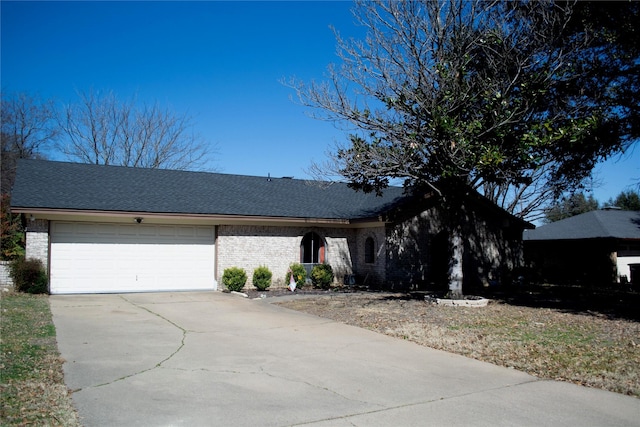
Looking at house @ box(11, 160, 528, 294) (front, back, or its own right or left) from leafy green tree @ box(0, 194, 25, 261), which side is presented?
right

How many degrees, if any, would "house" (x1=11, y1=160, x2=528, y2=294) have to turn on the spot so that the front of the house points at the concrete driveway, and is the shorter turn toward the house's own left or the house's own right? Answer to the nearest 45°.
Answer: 0° — it already faces it

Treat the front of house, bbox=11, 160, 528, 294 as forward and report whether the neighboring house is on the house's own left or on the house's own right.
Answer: on the house's own left

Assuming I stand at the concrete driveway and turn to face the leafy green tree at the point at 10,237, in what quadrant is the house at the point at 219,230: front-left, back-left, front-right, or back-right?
front-right

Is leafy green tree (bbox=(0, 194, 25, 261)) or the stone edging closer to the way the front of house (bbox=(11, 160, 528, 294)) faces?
the stone edging

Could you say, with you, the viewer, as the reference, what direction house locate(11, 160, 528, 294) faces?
facing the viewer

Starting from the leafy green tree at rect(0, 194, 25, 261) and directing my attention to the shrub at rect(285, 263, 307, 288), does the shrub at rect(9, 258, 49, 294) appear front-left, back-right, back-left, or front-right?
front-right

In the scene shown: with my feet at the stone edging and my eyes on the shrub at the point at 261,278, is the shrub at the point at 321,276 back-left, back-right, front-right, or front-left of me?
front-right
